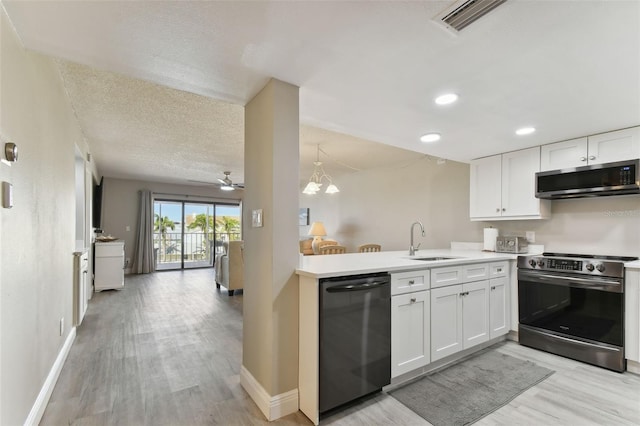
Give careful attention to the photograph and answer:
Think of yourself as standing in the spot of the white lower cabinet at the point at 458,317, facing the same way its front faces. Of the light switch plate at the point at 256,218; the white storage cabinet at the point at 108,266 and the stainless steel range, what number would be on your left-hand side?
1

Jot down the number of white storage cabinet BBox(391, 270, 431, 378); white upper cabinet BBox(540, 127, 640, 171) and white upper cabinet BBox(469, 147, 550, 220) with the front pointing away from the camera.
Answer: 0

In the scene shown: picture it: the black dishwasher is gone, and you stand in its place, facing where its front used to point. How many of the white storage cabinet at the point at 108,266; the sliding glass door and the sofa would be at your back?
3

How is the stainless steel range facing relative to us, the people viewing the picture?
facing the viewer and to the left of the viewer

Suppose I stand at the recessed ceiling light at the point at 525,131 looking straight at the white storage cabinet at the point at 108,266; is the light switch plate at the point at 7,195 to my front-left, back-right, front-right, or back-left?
front-left

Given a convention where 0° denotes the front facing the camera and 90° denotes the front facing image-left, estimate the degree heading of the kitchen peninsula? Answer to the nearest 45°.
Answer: approximately 315°

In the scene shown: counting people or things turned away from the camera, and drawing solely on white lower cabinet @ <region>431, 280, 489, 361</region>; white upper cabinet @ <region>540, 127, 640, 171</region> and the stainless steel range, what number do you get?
0

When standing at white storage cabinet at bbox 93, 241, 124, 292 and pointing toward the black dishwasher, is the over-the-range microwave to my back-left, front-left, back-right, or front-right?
front-left

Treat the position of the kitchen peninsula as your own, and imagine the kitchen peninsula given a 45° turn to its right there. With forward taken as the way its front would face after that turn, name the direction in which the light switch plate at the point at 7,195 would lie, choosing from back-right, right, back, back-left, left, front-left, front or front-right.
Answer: front-right

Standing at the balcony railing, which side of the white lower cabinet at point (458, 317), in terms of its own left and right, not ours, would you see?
back

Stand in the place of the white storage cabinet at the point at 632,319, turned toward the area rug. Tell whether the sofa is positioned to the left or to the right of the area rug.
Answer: right

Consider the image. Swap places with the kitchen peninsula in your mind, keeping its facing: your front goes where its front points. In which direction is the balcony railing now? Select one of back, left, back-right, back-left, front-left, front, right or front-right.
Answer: back

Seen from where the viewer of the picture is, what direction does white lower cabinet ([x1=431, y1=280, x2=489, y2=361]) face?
facing the viewer and to the right of the viewer
